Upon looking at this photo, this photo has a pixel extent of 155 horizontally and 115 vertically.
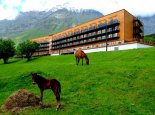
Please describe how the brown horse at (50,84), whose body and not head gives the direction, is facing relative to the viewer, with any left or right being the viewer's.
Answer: facing away from the viewer and to the left of the viewer
